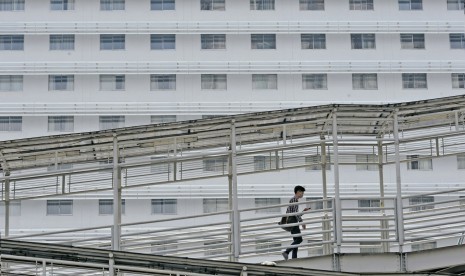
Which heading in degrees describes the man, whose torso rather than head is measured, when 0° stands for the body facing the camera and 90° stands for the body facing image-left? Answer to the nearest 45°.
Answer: approximately 270°

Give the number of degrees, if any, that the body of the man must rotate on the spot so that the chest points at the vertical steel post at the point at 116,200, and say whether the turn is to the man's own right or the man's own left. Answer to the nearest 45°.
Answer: approximately 180°
